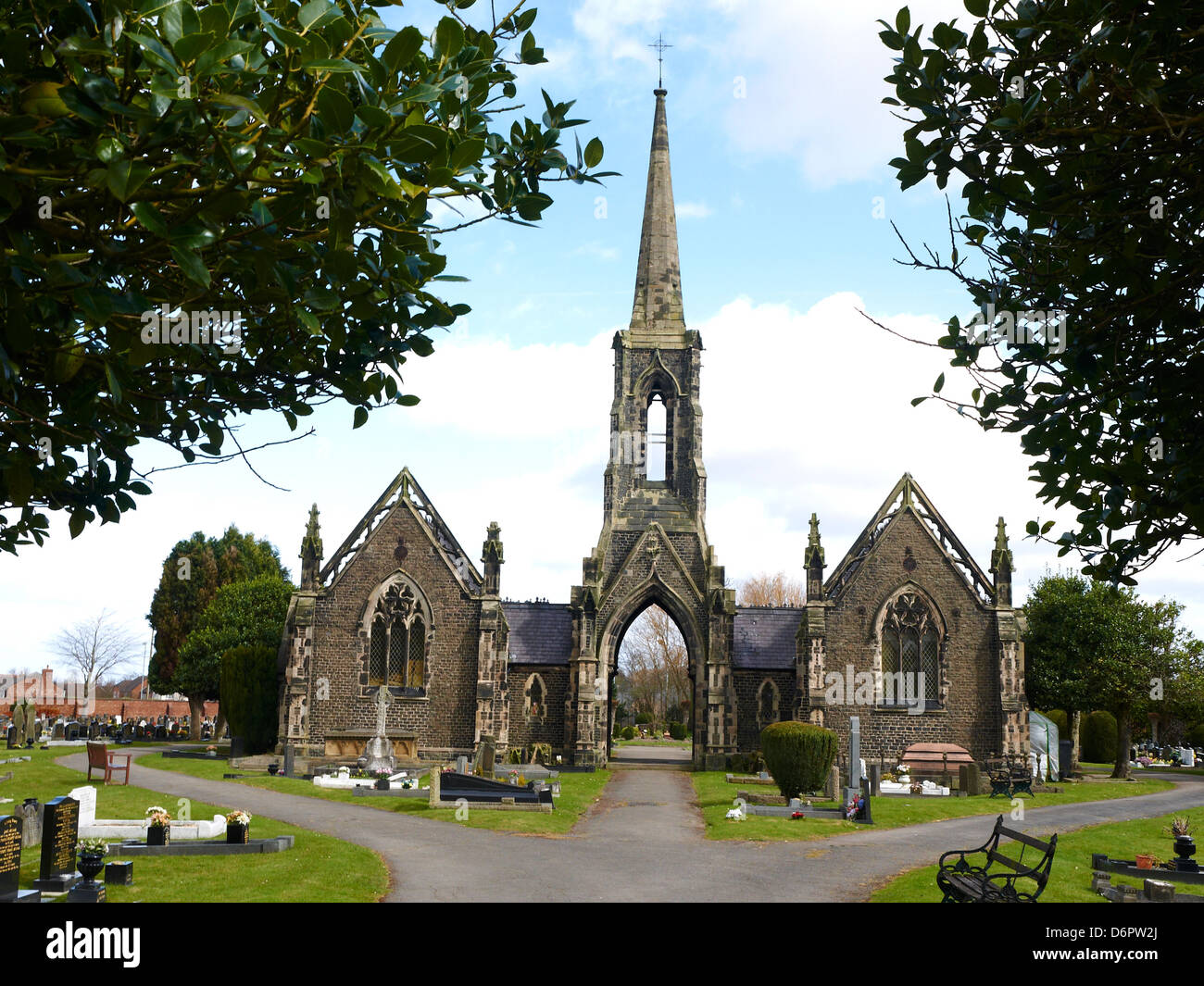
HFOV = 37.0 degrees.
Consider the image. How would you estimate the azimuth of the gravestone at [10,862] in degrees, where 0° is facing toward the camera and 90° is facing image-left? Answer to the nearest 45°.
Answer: approximately 315°

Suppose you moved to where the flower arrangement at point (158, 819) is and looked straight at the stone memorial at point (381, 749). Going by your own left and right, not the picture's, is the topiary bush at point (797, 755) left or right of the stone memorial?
right

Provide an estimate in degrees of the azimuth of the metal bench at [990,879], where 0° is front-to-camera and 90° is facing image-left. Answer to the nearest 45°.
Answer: approximately 45°

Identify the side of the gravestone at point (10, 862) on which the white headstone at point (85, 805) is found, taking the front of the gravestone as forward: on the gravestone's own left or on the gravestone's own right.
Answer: on the gravestone's own left

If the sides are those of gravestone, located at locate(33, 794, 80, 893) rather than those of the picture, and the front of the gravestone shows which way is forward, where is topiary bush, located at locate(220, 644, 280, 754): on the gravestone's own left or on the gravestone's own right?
on the gravestone's own left

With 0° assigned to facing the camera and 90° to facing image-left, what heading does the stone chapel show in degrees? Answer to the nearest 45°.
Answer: approximately 0°
